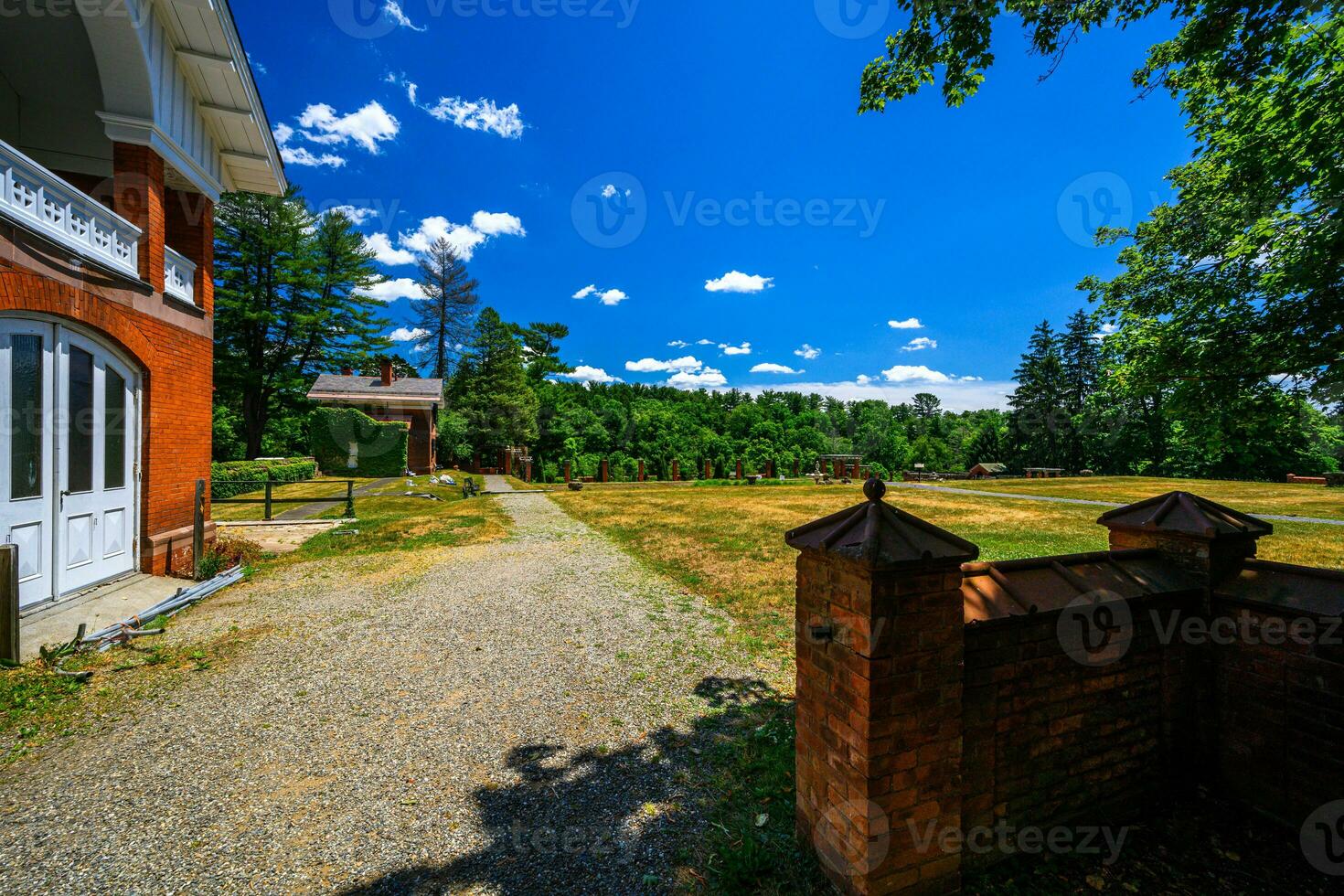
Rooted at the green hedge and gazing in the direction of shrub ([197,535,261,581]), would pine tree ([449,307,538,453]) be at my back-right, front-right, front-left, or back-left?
back-left

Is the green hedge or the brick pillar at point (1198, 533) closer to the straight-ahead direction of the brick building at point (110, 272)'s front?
the brick pillar

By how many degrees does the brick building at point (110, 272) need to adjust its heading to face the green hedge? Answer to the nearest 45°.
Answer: approximately 135° to its left

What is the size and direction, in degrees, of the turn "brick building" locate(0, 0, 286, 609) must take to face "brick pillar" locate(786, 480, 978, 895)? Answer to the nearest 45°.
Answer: approximately 45° to its right

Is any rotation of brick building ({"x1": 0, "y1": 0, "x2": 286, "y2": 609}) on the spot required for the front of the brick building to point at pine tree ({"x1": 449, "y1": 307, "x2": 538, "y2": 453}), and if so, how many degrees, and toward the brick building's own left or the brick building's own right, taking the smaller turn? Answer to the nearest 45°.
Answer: approximately 90° to the brick building's own left

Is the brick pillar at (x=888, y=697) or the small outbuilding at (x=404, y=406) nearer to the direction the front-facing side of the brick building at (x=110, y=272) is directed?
the brick pillar

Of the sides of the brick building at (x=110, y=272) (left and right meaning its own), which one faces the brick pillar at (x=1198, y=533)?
front

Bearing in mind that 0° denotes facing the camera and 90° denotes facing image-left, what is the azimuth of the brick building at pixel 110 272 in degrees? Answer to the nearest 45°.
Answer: approximately 315°
